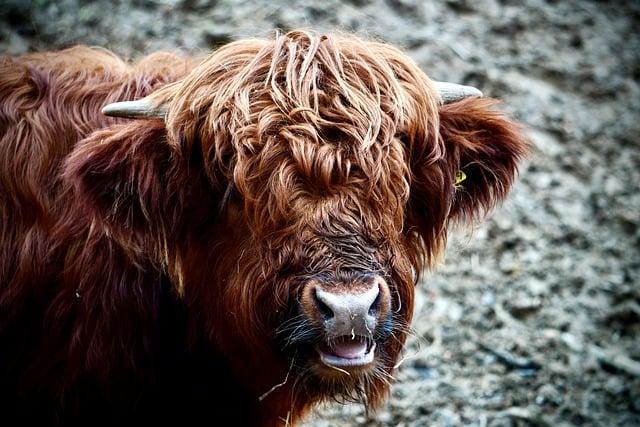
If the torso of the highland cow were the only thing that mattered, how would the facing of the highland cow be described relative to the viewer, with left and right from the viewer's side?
facing the viewer and to the right of the viewer
